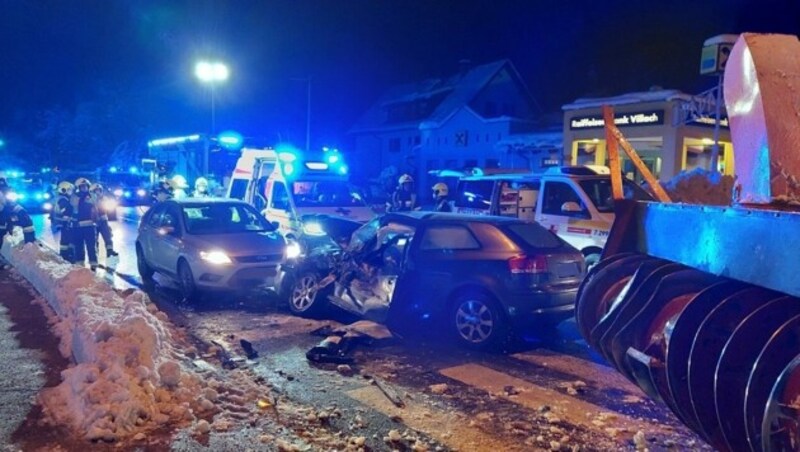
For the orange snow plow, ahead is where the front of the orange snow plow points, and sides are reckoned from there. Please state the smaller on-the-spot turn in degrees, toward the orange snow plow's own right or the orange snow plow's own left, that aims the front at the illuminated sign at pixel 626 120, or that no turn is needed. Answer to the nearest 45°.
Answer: approximately 135° to the orange snow plow's own right

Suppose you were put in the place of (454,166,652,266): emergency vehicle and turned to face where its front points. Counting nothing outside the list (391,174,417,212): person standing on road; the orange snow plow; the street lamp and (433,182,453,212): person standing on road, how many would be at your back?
3

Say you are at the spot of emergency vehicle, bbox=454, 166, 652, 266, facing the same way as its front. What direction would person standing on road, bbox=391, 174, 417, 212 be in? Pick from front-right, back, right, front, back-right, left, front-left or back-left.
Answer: back

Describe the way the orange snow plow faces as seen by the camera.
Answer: facing the viewer and to the left of the viewer

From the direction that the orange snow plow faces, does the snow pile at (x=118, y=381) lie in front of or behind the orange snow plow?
in front

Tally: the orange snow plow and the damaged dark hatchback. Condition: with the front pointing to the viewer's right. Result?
0

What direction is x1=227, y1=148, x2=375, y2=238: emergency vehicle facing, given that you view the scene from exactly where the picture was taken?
facing the viewer and to the right of the viewer

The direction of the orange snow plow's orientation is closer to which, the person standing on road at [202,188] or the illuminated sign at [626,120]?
the person standing on road

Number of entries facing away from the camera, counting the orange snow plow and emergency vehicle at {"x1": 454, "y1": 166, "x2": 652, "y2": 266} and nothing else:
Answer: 0

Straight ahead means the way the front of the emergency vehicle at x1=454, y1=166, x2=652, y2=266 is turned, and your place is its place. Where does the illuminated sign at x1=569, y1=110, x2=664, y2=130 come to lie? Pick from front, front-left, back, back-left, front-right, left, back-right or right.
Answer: back-left

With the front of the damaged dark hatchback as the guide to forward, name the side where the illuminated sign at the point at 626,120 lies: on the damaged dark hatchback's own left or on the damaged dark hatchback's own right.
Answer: on the damaged dark hatchback's own right

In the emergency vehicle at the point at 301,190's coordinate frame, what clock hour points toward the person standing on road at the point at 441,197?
The person standing on road is roughly at 10 o'clock from the emergency vehicle.

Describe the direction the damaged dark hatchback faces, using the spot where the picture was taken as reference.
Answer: facing away from the viewer and to the left of the viewer

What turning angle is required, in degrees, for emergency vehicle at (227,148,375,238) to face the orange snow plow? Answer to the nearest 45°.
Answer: approximately 45° to its right

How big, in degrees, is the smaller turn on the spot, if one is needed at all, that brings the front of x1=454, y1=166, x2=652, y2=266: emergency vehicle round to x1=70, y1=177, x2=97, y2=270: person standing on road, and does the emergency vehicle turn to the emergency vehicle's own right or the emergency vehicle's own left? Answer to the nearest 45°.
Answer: approximately 135° to the emergency vehicle's own right

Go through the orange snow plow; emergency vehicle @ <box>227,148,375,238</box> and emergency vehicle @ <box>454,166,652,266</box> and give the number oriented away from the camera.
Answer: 0
